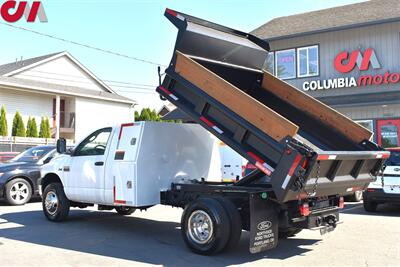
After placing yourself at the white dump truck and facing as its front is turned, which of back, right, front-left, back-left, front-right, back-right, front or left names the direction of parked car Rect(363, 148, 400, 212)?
right

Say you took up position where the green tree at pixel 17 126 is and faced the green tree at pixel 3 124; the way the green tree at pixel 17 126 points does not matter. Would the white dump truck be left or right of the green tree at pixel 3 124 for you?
left

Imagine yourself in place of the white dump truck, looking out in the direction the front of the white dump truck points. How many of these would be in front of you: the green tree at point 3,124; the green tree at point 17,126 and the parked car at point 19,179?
3

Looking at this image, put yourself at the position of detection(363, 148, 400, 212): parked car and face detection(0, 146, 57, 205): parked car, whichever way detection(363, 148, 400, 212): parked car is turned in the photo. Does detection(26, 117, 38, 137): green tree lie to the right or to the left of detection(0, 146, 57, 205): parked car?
right

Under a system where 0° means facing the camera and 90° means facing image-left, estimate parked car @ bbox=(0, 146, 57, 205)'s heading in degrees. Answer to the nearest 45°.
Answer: approximately 45°

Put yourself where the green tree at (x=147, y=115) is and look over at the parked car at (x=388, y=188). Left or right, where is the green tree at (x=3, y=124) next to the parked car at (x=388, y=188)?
right

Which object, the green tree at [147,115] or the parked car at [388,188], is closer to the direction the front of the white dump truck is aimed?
the green tree

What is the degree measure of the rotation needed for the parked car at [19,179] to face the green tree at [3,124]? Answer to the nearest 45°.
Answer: approximately 135° to its right

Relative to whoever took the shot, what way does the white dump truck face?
facing away from the viewer and to the left of the viewer

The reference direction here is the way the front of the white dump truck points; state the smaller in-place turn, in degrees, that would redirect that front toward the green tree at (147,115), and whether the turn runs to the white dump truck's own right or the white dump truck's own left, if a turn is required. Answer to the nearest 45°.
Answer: approximately 45° to the white dump truck's own right

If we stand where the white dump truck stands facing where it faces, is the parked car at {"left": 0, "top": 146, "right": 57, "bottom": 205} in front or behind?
in front

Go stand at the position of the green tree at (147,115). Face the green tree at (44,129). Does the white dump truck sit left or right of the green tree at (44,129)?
left

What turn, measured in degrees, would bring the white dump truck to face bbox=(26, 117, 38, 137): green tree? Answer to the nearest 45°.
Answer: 0° — it already faces it
